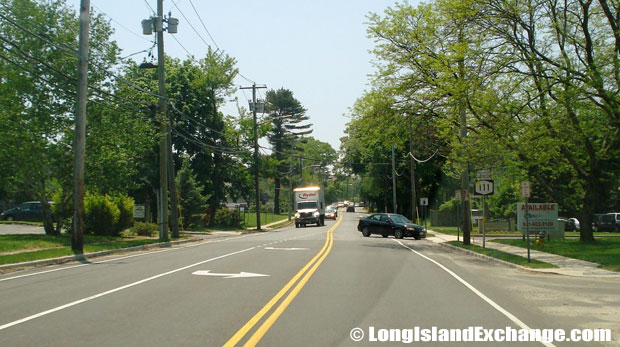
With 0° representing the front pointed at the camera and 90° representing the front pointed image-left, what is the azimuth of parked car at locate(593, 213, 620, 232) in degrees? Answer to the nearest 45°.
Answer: approximately 90°

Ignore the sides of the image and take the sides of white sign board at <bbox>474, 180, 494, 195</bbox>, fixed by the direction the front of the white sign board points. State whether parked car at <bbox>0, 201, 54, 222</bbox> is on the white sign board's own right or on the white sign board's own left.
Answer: on the white sign board's own right

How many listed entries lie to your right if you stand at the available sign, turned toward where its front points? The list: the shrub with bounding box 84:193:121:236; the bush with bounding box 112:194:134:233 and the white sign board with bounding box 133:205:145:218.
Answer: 3

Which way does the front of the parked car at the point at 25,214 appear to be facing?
to the viewer's left

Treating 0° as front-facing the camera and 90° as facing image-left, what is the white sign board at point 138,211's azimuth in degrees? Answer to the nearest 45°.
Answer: approximately 0°

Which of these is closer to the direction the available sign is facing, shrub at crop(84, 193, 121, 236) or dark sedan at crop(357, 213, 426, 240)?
the shrub

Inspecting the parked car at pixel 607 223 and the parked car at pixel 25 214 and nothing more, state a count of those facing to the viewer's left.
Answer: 2

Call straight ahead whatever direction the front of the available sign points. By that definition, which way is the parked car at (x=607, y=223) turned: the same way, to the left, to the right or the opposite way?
to the right
